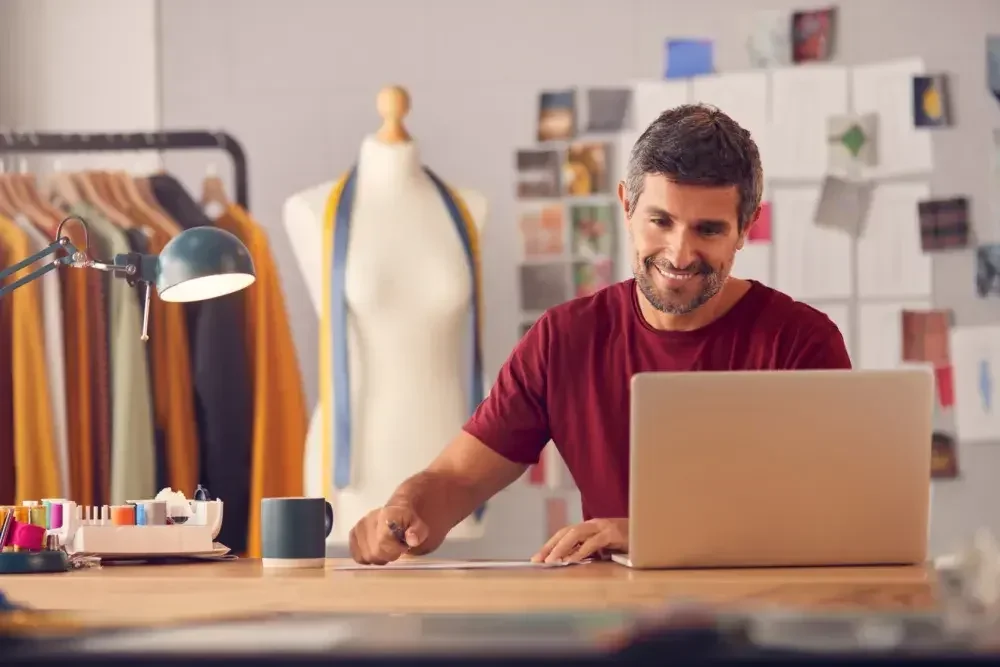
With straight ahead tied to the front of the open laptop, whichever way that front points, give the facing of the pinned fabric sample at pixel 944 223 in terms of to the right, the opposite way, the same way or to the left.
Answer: the opposite way

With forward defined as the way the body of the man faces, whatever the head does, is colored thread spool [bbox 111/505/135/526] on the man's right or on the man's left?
on the man's right

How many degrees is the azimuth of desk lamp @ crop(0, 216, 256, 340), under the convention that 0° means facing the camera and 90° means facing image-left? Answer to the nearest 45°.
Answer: approximately 270°

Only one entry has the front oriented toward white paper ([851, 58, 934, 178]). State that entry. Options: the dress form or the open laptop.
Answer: the open laptop

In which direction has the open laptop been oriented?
away from the camera

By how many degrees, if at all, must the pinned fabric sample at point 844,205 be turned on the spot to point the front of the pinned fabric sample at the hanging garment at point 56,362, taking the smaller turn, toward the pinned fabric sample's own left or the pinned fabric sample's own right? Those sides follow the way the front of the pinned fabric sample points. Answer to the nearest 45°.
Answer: approximately 45° to the pinned fabric sample's own right

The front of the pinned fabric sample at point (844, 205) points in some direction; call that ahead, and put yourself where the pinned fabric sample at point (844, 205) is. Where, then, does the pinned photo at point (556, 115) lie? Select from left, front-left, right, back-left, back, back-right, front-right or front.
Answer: right

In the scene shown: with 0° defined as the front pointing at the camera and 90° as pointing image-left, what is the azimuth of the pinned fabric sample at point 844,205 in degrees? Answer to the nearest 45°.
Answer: approximately 0°

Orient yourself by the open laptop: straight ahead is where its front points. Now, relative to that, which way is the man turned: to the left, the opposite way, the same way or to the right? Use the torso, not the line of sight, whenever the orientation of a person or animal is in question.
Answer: the opposite way

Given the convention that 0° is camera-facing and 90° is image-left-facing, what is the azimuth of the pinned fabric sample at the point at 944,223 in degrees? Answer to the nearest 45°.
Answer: approximately 0°

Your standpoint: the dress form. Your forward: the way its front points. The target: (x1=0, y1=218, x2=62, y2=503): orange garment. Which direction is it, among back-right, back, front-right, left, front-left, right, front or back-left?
right

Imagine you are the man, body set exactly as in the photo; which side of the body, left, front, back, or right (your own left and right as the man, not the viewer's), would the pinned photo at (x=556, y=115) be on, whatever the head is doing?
back

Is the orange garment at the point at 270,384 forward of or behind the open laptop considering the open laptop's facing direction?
forward
